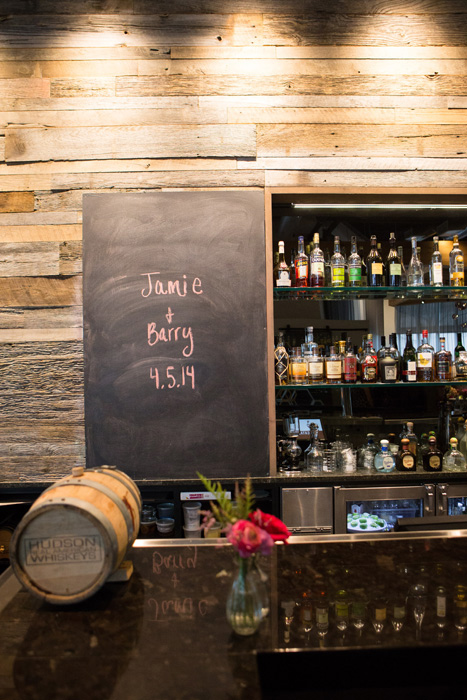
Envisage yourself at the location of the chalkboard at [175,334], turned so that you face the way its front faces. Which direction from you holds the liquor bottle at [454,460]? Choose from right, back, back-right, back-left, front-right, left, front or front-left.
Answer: left

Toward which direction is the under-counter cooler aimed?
toward the camera

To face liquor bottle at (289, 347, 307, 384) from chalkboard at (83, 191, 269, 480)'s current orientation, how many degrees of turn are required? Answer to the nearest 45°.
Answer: approximately 90° to its left

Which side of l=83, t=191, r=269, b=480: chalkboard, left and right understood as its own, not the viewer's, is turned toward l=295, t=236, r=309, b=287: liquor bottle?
left

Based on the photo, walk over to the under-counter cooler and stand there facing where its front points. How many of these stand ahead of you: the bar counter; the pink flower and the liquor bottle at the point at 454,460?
2

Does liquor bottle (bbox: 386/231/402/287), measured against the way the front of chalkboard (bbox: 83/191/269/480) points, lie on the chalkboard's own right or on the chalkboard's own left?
on the chalkboard's own left

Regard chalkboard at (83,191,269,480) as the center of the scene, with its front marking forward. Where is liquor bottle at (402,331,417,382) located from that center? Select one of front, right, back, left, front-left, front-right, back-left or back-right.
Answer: left

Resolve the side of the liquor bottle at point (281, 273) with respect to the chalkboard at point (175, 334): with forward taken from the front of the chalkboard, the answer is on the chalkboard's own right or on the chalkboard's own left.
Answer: on the chalkboard's own left

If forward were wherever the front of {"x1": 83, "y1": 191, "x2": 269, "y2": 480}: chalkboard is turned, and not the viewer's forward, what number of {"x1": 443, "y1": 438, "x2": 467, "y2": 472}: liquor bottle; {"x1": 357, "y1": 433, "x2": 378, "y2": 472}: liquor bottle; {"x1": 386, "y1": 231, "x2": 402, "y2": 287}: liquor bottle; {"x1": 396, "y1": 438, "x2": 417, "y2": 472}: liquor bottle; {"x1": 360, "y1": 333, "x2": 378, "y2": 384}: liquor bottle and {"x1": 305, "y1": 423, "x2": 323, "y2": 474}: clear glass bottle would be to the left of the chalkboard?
6

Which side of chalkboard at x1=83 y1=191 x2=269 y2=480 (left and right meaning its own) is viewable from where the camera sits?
front

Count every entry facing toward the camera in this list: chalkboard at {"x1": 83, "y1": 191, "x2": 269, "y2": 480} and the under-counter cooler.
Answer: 2
